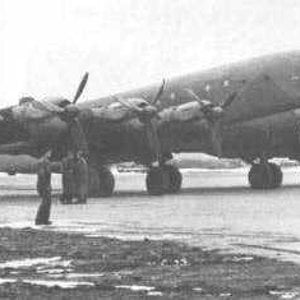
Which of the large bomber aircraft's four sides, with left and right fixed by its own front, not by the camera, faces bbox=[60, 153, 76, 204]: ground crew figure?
right

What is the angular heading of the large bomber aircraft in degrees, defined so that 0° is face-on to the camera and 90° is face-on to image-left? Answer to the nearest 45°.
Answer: approximately 315°
